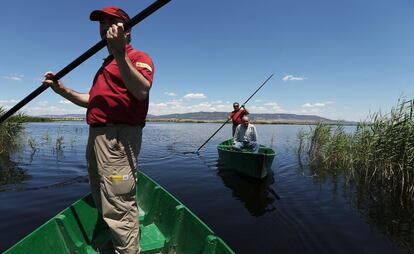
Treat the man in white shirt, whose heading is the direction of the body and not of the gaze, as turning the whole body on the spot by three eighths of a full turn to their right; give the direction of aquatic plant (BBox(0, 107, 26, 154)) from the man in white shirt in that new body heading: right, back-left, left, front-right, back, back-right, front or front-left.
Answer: front-left

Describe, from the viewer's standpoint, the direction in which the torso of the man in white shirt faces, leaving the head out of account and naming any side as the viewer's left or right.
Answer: facing the viewer

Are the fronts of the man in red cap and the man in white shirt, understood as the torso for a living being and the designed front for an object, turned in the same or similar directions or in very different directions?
same or similar directions

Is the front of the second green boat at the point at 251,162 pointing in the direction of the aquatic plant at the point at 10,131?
no

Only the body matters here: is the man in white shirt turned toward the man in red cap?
yes

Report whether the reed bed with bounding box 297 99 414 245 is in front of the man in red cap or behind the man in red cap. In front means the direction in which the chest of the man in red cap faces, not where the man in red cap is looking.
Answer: behind

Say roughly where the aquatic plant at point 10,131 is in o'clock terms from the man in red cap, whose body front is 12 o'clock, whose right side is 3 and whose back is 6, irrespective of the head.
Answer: The aquatic plant is roughly at 4 o'clock from the man in red cap.
